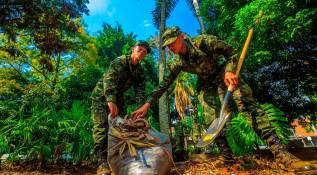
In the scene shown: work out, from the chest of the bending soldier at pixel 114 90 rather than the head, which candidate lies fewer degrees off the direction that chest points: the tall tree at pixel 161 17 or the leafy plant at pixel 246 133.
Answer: the leafy plant

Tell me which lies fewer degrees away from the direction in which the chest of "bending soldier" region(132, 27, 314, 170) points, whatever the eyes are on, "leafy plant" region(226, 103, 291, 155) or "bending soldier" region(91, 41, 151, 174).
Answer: the bending soldier

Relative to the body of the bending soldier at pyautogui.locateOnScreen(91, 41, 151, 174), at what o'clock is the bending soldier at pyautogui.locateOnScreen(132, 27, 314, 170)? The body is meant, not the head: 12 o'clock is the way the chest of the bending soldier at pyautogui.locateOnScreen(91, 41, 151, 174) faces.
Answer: the bending soldier at pyautogui.locateOnScreen(132, 27, 314, 170) is roughly at 11 o'clock from the bending soldier at pyautogui.locateOnScreen(91, 41, 151, 174).

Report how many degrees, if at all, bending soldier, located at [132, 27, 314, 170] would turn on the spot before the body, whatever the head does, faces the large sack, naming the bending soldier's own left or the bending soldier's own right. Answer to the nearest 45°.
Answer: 0° — they already face it

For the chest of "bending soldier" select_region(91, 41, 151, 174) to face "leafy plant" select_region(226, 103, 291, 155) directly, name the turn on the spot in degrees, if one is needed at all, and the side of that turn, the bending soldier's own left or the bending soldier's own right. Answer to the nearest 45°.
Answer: approximately 45° to the bending soldier's own left

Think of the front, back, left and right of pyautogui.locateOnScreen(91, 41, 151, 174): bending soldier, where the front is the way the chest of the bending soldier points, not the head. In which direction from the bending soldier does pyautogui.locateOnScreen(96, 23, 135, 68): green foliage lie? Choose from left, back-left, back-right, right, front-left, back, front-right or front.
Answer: back-left

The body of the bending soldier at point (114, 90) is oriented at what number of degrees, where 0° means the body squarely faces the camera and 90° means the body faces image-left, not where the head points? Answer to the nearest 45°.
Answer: approximately 315°

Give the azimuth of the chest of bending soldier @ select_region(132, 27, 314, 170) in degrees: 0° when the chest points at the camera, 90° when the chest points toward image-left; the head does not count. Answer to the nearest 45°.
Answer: approximately 45°

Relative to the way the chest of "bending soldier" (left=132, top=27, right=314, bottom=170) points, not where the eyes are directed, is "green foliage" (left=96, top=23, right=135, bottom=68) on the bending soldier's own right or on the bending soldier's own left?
on the bending soldier's own right

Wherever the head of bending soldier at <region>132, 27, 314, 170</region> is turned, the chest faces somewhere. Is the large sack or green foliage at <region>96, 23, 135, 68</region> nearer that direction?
the large sack

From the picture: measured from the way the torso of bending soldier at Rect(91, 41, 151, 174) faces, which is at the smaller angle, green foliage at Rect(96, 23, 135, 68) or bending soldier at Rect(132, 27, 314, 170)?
the bending soldier
